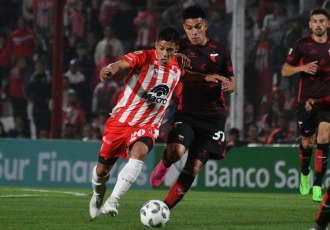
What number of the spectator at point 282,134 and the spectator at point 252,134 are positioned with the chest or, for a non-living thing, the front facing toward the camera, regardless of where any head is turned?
2

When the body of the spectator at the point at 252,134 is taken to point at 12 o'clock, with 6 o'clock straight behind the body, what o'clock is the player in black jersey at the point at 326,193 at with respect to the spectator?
The player in black jersey is roughly at 12 o'clock from the spectator.

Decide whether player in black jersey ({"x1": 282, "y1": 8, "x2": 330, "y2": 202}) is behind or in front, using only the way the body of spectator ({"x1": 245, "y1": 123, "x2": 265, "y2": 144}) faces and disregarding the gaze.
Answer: in front

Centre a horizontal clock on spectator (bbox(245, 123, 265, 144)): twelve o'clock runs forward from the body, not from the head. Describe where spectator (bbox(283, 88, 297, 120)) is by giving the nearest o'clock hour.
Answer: spectator (bbox(283, 88, 297, 120)) is roughly at 8 o'clock from spectator (bbox(245, 123, 265, 144)).

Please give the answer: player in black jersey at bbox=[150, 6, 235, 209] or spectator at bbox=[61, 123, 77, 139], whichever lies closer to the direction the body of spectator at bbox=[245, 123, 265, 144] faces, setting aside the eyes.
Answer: the player in black jersey

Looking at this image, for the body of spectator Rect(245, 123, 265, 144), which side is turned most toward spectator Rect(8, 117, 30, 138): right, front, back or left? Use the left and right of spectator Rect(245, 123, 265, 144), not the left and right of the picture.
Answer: right

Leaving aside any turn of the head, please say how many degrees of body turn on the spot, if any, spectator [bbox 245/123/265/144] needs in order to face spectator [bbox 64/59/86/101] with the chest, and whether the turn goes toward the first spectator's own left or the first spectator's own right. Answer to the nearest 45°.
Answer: approximately 90° to the first spectator's own right

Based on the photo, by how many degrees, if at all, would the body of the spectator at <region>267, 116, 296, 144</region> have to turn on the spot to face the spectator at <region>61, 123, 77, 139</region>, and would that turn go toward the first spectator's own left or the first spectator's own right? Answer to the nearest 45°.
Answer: approximately 90° to the first spectator's own right

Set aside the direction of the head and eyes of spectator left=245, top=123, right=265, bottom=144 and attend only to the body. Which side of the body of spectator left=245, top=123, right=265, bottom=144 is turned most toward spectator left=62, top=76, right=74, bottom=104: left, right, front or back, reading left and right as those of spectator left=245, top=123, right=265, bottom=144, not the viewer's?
right

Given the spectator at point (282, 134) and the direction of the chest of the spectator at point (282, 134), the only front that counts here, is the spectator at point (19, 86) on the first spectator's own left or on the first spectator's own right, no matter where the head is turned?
on the first spectator's own right

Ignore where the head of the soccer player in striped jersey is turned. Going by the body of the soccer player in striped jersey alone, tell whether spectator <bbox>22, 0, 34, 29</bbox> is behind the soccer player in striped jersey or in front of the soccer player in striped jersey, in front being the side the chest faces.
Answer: behind

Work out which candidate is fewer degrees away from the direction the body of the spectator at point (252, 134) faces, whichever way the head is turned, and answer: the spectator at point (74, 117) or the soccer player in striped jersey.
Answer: the soccer player in striped jersey

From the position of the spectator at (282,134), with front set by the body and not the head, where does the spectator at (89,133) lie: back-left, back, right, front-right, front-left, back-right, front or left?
right
